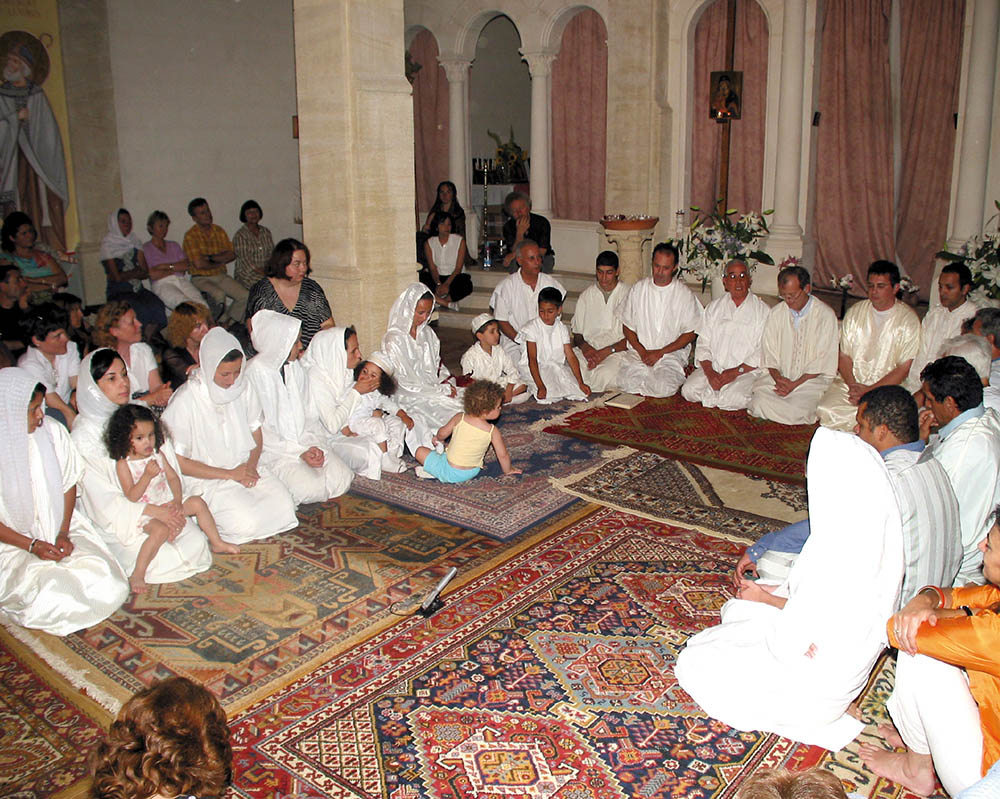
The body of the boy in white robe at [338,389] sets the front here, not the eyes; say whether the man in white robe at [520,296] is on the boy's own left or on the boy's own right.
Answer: on the boy's own left

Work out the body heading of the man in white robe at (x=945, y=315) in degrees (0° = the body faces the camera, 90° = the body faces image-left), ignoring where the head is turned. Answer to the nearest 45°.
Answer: approximately 45°

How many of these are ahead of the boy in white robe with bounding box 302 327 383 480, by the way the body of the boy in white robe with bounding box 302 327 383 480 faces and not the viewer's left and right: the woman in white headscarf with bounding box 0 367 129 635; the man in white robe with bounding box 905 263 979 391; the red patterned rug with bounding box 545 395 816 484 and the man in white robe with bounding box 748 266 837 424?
3

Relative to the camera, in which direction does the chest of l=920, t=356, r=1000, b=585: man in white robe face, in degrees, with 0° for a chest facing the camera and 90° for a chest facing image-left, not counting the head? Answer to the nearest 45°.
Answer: approximately 90°

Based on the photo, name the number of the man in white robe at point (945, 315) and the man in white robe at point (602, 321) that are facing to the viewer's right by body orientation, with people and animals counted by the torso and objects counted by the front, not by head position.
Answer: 0

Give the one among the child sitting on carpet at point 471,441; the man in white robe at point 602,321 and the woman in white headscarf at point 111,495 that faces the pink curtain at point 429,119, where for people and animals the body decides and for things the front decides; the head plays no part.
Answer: the child sitting on carpet

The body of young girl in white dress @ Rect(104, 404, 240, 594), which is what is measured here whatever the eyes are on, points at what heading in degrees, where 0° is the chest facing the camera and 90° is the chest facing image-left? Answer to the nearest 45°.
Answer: approximately 315°

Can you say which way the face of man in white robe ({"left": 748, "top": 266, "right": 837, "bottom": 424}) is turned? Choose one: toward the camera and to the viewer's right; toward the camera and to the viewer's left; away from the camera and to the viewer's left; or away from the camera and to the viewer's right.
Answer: toward the camera and to the viewer's left

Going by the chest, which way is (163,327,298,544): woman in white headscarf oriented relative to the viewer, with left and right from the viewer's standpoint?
facing the viewer and to the right of the viewer

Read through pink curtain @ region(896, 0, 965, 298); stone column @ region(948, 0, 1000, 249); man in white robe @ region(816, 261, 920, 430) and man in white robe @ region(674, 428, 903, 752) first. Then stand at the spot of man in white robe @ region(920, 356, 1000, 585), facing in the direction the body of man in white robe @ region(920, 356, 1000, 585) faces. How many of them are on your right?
3

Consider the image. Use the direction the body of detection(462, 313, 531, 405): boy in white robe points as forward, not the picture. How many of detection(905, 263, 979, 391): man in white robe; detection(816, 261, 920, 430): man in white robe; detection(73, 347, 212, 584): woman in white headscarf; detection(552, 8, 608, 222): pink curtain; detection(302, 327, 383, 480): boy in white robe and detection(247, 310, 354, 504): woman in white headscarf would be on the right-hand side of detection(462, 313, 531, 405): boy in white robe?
3

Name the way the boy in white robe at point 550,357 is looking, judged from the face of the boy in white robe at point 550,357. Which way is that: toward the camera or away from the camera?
toward the camera
